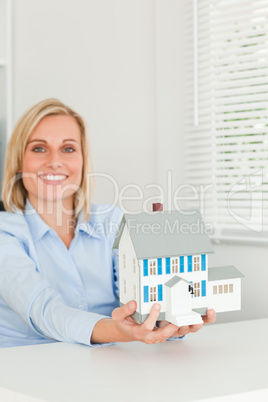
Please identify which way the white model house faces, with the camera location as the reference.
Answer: facing the viewer and to the right of the viewer

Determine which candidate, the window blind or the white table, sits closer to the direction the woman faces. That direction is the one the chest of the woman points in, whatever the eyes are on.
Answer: the white table

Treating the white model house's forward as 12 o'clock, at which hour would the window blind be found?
The window blind is roughly at 8 o'clock from the white model house.

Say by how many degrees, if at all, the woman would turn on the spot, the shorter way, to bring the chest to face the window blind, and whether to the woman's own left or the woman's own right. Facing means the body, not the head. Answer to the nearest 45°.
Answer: approximately 90° to the woman's own left

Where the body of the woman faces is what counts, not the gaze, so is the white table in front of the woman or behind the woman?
in front
